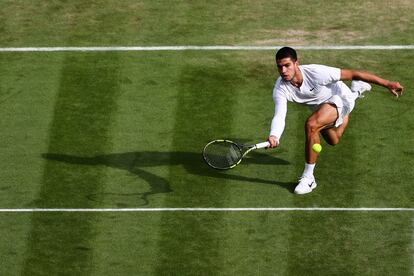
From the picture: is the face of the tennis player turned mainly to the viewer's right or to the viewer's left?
to the viewer's left

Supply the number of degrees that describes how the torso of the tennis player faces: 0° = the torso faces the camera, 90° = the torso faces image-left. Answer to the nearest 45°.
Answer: approximately 45°
